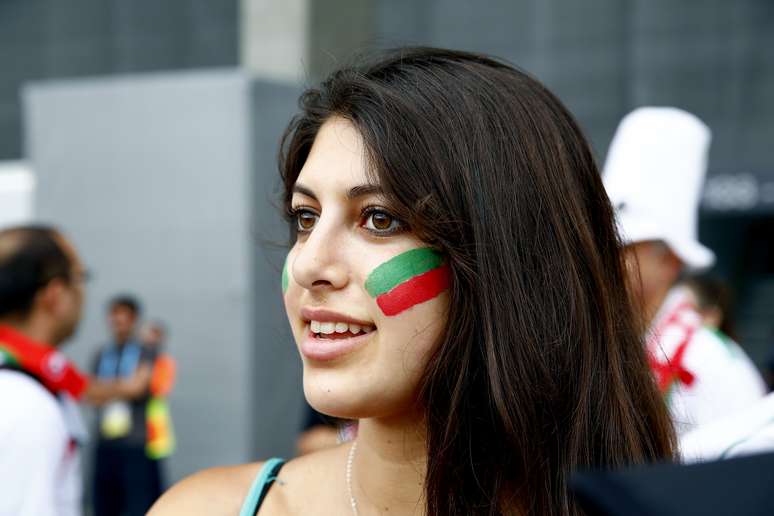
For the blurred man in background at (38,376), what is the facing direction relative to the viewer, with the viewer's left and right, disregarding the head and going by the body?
facing away from the viewer and to the right of the viewer

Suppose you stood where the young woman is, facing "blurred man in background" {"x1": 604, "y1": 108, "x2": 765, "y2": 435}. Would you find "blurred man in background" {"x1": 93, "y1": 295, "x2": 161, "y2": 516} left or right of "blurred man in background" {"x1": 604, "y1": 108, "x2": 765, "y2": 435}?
left

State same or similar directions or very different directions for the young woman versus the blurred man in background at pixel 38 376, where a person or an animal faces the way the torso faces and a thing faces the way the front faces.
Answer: very different directions

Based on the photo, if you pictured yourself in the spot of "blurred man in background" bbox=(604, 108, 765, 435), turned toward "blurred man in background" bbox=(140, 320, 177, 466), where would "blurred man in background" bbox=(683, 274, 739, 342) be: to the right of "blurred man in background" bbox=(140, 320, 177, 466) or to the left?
right

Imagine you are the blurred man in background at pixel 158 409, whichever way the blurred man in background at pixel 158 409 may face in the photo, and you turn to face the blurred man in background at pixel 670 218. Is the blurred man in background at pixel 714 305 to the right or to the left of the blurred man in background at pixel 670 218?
left

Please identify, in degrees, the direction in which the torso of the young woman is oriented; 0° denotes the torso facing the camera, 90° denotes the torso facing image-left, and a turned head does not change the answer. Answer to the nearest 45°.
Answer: approximately 45°

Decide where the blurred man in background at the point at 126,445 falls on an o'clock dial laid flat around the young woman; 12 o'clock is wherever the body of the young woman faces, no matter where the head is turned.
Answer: The blurred man in background is roughly at 4 o'clock from the young woman.
